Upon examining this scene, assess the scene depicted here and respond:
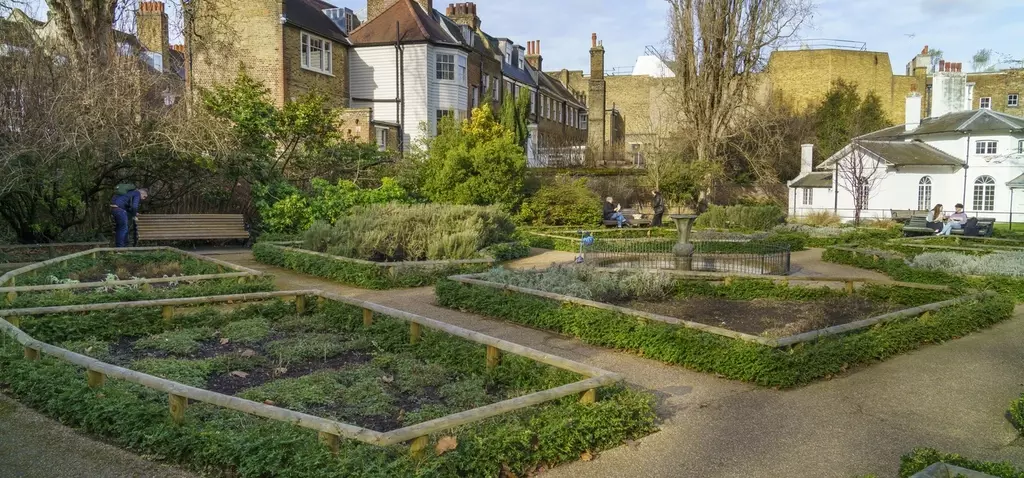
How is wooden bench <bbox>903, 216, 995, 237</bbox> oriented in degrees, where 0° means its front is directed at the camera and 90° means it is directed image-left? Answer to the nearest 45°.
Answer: approximately 0°

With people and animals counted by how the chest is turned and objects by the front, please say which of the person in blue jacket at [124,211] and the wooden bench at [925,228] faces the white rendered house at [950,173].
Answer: the person in blue jacket

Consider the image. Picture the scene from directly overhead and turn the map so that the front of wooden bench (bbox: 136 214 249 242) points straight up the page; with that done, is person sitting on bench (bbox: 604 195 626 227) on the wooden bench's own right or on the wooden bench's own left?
on the wooden bench's own left

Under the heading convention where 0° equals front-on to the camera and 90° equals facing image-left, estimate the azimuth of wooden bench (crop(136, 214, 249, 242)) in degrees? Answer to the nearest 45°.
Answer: approximately 0°

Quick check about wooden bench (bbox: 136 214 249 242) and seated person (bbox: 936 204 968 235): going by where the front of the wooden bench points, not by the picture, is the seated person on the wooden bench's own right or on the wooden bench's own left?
on the wooden bench's own left

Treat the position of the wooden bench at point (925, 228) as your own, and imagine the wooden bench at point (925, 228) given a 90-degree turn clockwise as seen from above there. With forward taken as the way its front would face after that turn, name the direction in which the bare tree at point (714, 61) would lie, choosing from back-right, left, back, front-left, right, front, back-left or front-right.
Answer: front-right

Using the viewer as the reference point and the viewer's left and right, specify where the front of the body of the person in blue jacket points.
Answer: facing to the right of the viewer

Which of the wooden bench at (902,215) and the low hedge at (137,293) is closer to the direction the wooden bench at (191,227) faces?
the low hedge

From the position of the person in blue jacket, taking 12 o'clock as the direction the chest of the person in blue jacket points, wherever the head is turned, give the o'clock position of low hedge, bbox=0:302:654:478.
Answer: The low hedge is roughly at 3 o'clock from the person in blue jacket.
